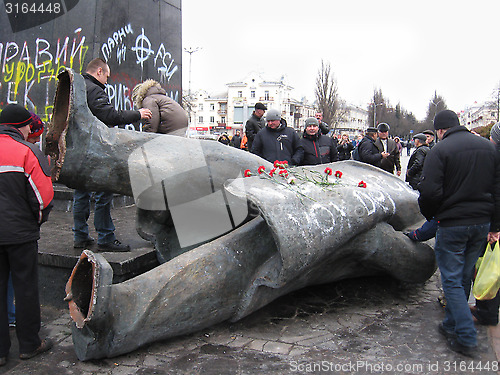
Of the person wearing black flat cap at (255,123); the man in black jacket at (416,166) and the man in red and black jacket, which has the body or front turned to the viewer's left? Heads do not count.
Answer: the man in black jacket

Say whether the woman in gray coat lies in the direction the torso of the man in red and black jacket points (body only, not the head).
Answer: yes

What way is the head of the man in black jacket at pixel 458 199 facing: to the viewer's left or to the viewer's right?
to the viewer's left

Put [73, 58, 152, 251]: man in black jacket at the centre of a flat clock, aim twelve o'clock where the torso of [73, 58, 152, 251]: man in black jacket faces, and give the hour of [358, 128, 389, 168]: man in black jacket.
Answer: [358, 128, 389, 168]: man in black jacket is roughly at 11 o'clock from [73, 58, 152, 251]: man in black jacket.

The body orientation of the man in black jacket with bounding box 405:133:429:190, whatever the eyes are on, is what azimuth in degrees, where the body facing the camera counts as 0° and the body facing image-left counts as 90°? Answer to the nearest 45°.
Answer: approximately 90°

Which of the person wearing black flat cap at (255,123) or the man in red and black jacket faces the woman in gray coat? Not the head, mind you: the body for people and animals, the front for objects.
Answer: the man in red and black jacket

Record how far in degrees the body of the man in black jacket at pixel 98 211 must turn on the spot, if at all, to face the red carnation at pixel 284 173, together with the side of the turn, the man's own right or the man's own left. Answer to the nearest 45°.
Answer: approximately 45° to the man's own right

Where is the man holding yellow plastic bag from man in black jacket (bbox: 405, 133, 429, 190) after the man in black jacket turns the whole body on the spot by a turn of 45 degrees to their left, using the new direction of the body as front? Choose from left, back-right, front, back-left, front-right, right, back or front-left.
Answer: front-left

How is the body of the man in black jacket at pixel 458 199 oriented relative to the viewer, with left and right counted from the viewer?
facing away from the viewer and to the left of the viewer

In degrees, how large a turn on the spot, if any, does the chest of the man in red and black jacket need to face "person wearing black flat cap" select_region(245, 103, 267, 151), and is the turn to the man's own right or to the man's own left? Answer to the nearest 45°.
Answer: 0° — they already face them

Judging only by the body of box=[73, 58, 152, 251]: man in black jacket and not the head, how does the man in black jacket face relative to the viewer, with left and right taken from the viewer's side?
facing to the right of the viewer
